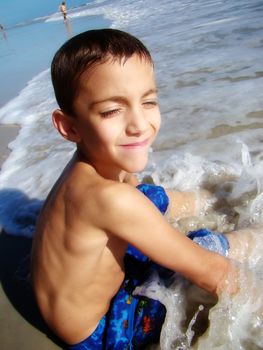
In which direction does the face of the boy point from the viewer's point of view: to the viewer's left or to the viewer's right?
to the viewer's right

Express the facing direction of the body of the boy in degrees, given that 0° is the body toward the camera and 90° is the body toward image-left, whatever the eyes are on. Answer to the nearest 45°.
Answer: approximately 270°
